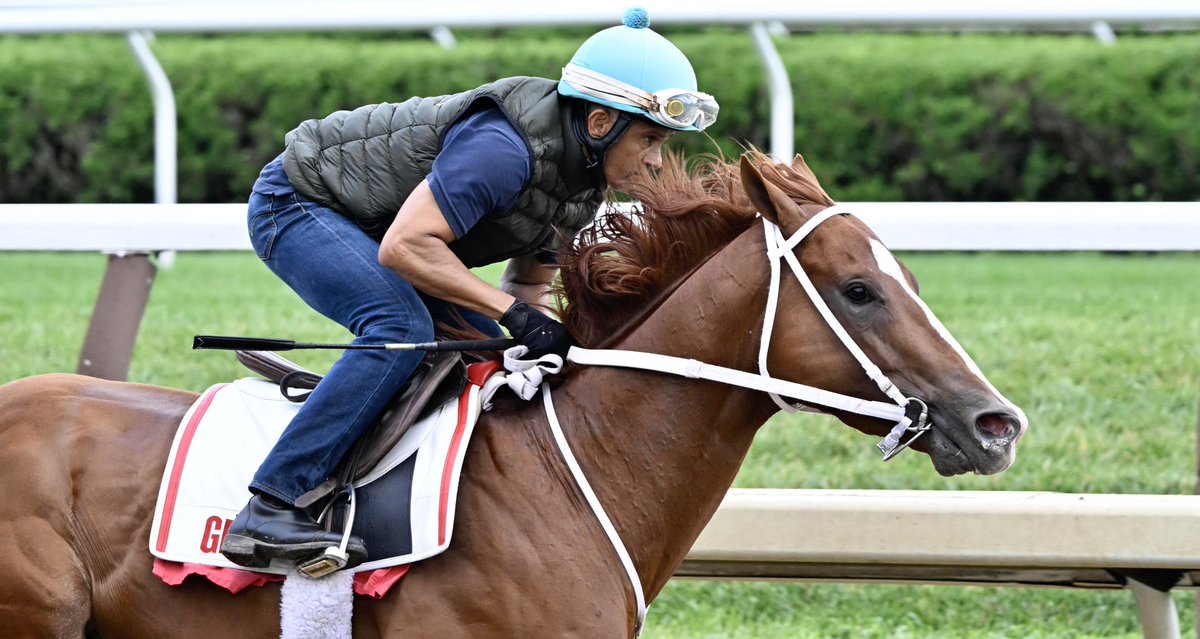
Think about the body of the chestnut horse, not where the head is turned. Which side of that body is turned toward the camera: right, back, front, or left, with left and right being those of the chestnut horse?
right

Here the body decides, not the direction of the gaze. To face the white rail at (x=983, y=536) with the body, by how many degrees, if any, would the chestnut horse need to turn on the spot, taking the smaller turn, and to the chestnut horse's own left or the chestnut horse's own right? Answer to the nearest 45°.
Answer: approximately 45° to the chestnut horse's own left

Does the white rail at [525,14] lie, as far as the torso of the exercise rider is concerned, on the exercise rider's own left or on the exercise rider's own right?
on the exercise rider's own left

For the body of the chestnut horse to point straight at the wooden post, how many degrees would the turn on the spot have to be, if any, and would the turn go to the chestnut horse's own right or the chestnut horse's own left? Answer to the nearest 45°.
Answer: approximately 135° to the chestnut horse's own left

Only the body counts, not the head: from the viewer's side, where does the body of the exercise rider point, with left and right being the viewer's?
facing to the right of the viewer

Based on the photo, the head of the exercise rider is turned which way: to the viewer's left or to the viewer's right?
to the viewer's right

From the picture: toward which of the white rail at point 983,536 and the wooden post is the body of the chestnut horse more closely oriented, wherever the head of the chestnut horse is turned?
the white rail
